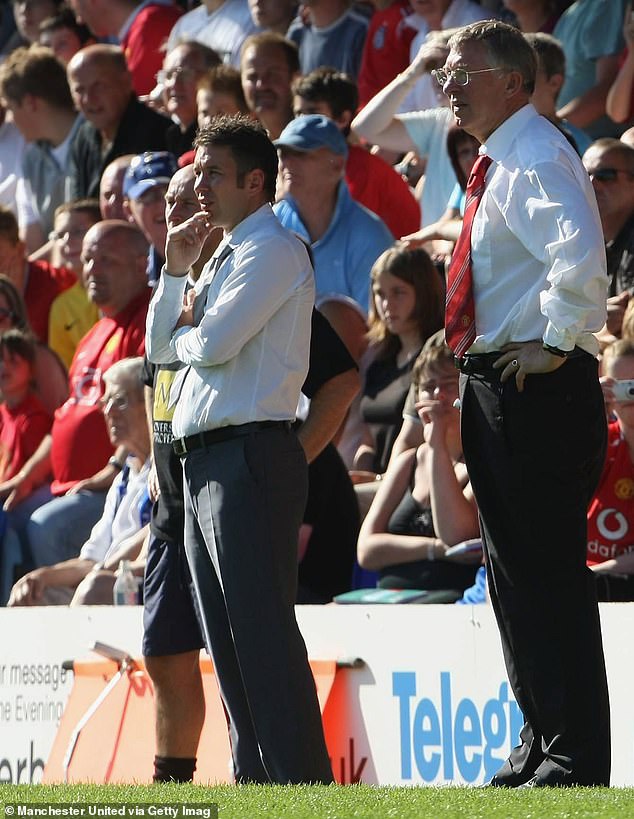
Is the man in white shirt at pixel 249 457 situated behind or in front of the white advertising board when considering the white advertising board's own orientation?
in front

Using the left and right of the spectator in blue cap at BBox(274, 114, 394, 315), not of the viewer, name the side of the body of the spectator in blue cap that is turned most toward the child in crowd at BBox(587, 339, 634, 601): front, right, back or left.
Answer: left

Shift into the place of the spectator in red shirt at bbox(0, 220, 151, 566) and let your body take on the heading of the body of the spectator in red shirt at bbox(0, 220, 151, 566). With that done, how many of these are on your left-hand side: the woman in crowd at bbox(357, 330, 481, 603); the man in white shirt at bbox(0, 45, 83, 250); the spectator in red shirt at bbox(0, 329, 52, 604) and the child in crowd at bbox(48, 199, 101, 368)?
1

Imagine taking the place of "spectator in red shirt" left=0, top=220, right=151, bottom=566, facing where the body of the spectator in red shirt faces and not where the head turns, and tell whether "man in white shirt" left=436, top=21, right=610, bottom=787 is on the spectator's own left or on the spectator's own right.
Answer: on the spectator's own left

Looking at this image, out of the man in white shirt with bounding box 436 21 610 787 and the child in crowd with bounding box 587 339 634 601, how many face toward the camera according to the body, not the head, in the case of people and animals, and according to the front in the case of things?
1

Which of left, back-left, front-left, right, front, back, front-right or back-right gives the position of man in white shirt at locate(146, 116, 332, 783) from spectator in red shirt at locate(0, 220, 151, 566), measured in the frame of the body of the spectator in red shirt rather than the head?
front-left

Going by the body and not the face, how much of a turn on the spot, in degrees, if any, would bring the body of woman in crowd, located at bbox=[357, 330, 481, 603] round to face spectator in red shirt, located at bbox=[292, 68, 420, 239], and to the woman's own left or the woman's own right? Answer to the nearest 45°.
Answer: approximately 180°

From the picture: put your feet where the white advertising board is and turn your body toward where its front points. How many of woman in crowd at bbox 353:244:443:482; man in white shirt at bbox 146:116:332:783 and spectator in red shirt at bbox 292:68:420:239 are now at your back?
2

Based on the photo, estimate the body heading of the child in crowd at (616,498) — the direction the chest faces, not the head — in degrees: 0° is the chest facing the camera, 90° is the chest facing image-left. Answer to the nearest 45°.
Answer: approximately 0°

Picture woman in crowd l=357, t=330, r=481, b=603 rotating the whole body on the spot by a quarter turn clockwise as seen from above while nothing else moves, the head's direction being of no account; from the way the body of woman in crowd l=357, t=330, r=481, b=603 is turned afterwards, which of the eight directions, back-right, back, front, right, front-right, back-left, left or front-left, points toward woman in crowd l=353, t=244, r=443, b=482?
right

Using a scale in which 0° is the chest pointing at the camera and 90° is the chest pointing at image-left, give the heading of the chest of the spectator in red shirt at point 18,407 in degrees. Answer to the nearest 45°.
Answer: approximately 45°
